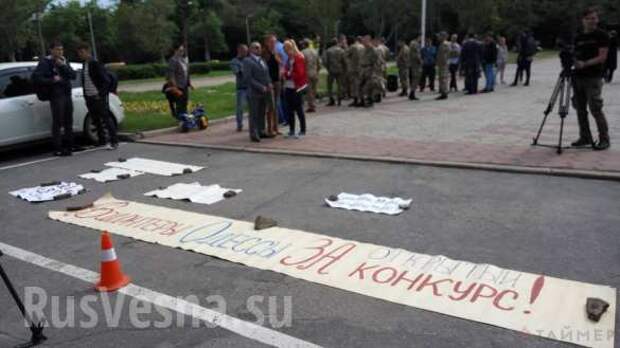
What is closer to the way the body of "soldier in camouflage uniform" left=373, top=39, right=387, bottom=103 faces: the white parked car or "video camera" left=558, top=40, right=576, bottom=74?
the white parked car

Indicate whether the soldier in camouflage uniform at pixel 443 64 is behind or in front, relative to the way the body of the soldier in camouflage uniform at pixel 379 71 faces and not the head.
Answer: behind

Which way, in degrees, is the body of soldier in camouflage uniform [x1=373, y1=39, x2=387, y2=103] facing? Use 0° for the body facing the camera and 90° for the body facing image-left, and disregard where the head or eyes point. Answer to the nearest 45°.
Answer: approximately 90°

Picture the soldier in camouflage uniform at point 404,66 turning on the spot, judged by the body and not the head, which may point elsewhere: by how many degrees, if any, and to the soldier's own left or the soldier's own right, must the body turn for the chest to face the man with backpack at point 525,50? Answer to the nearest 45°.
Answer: approximately 135° to the soldier's own right

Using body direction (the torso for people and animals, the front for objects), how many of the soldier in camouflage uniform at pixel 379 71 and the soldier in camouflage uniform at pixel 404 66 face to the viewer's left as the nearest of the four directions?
2

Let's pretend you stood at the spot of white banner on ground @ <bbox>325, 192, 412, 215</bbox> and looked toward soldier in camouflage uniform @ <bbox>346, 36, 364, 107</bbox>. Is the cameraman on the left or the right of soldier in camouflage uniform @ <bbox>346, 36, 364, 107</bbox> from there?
right

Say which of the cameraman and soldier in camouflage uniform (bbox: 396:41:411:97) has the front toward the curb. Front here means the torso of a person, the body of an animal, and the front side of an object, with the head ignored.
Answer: the cameraman

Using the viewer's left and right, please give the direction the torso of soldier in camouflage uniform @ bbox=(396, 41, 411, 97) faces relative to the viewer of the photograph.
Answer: facing to the left of the viewer

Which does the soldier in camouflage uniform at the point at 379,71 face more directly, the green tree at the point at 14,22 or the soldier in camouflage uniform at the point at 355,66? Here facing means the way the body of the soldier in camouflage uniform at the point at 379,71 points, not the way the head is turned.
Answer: the soldier in camouflage uniform

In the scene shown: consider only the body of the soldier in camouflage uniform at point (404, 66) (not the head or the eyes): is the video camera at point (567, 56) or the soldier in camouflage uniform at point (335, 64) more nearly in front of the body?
the soldier in camouflage uniform
